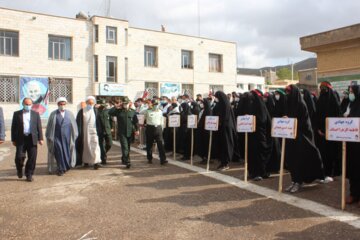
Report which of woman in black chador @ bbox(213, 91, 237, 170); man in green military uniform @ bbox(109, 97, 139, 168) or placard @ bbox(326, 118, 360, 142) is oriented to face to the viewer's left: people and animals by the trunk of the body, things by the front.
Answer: the woman in black chador

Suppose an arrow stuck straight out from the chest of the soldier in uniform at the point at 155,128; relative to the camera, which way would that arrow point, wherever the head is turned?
toward the camera

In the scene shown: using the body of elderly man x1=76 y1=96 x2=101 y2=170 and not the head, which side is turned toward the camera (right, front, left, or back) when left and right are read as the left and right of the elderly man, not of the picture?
front

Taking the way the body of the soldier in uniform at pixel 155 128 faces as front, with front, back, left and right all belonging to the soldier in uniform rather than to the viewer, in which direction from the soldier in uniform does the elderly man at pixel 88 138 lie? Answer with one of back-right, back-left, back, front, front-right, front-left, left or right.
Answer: right

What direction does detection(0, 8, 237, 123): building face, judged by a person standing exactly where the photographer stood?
facing the viewer and to the right of the viewer

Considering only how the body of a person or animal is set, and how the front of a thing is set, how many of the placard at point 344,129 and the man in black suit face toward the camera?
2

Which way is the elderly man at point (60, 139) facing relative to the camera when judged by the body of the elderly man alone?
toward the camera

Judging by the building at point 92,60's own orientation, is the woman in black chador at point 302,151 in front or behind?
in front

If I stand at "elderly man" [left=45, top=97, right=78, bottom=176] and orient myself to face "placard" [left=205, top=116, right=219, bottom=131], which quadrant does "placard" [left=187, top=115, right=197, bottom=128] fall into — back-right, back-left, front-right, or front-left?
front-left

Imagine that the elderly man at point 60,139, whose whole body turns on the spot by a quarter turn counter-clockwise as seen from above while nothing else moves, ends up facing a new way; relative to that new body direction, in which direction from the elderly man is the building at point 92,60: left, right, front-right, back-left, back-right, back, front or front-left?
left

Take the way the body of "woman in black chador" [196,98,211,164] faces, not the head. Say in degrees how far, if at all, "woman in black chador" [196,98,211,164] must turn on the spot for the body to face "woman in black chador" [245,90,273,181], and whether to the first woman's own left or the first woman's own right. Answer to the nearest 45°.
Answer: approximately 90° to the first woman's own left

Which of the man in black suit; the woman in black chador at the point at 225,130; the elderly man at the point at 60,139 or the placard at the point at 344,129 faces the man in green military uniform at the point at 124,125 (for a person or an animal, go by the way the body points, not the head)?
the woman in black chador

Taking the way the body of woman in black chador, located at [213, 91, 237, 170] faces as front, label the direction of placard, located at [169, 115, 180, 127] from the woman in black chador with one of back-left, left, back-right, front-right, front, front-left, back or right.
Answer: front-right

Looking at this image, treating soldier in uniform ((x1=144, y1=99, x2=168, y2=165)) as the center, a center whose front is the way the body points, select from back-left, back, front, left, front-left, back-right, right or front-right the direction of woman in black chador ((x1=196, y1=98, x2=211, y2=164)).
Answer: left

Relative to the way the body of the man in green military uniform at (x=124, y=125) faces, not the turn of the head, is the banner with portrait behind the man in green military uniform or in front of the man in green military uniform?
behind

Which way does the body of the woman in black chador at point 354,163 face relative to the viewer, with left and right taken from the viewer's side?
facing the viewer and to the left of the viewer

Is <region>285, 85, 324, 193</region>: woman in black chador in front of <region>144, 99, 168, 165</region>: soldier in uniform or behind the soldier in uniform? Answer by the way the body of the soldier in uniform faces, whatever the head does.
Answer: in front

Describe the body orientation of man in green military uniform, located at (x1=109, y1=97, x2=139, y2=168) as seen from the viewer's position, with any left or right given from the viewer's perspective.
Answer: facing the viewer

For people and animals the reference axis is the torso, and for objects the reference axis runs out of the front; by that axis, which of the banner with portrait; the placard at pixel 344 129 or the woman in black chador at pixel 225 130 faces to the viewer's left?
the woman in black chador
